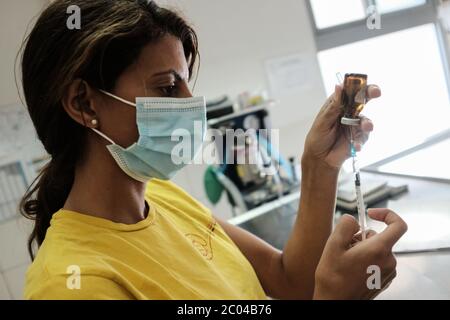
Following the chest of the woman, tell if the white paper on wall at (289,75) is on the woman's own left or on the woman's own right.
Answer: on the woman's own left

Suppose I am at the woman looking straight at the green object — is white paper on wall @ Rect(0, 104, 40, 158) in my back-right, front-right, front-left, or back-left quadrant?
front-left

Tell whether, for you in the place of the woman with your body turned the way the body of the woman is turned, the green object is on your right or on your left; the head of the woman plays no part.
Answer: on your left

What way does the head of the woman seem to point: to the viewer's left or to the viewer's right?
to the viewer's right

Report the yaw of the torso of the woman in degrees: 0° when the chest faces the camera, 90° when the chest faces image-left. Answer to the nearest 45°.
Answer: approximately 315°

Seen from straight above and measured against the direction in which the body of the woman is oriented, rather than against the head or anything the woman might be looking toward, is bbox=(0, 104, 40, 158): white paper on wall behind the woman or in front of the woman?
behind
